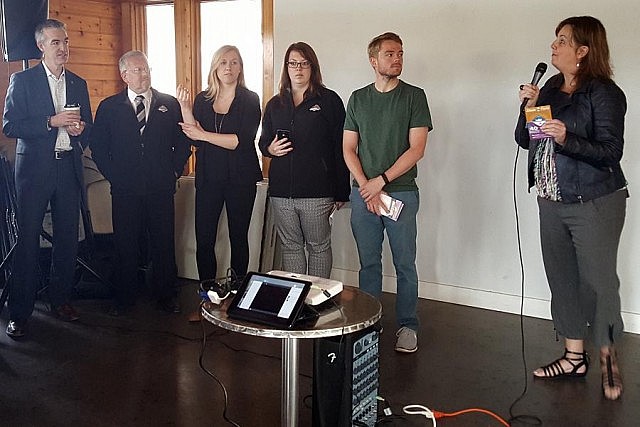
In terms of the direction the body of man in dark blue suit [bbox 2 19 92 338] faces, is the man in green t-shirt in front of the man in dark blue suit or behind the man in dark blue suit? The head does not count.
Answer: in front

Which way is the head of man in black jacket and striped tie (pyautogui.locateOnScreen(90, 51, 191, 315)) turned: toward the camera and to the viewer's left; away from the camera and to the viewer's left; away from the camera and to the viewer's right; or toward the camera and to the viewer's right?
toward the camera and to the viewer's right

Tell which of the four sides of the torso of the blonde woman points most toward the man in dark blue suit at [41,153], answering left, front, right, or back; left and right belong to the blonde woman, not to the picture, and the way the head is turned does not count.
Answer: right

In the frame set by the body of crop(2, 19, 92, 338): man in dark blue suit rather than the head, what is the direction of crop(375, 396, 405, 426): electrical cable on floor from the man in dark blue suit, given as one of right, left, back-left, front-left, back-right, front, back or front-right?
front

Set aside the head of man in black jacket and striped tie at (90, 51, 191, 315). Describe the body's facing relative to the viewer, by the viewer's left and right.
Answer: facing the viewer

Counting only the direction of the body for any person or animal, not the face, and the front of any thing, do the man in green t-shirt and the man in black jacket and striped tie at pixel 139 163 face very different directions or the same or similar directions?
same or similar directions

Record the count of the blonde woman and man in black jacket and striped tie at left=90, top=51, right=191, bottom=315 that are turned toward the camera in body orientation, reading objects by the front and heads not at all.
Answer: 2

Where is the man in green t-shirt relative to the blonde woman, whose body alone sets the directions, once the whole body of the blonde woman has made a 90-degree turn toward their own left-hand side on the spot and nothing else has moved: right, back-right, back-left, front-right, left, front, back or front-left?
front-right

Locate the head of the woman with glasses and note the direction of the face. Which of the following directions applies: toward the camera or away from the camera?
toward the camera

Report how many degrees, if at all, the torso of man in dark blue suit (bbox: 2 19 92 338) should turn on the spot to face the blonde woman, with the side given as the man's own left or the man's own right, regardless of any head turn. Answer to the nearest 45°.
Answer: approximately 45° to the man's own left

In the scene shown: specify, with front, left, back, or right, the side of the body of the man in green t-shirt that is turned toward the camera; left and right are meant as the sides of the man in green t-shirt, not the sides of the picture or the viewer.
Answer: front

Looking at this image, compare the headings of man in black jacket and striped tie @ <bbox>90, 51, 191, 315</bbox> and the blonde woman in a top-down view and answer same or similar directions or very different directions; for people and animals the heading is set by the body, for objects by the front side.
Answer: same or similar directions

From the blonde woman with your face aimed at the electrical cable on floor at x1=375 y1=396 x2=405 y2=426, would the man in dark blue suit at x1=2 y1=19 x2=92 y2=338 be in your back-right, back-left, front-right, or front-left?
back-right

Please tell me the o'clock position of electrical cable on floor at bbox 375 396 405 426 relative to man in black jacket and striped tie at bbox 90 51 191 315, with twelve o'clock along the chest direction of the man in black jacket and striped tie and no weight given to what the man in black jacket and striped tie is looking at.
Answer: The electrical cable on floor is roughly at 11 o'clock from the man in black jacket and striped tie.

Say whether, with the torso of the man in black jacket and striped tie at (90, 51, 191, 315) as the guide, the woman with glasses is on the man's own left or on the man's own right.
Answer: on the man's own left

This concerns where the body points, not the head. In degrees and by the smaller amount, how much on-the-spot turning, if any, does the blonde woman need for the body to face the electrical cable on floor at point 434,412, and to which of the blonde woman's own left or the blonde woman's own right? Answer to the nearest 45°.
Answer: approximately 45° to the blonde woman's own left

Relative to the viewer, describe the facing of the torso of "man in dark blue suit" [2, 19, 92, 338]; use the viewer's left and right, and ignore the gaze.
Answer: facing the viewer and to the right of the viewer
